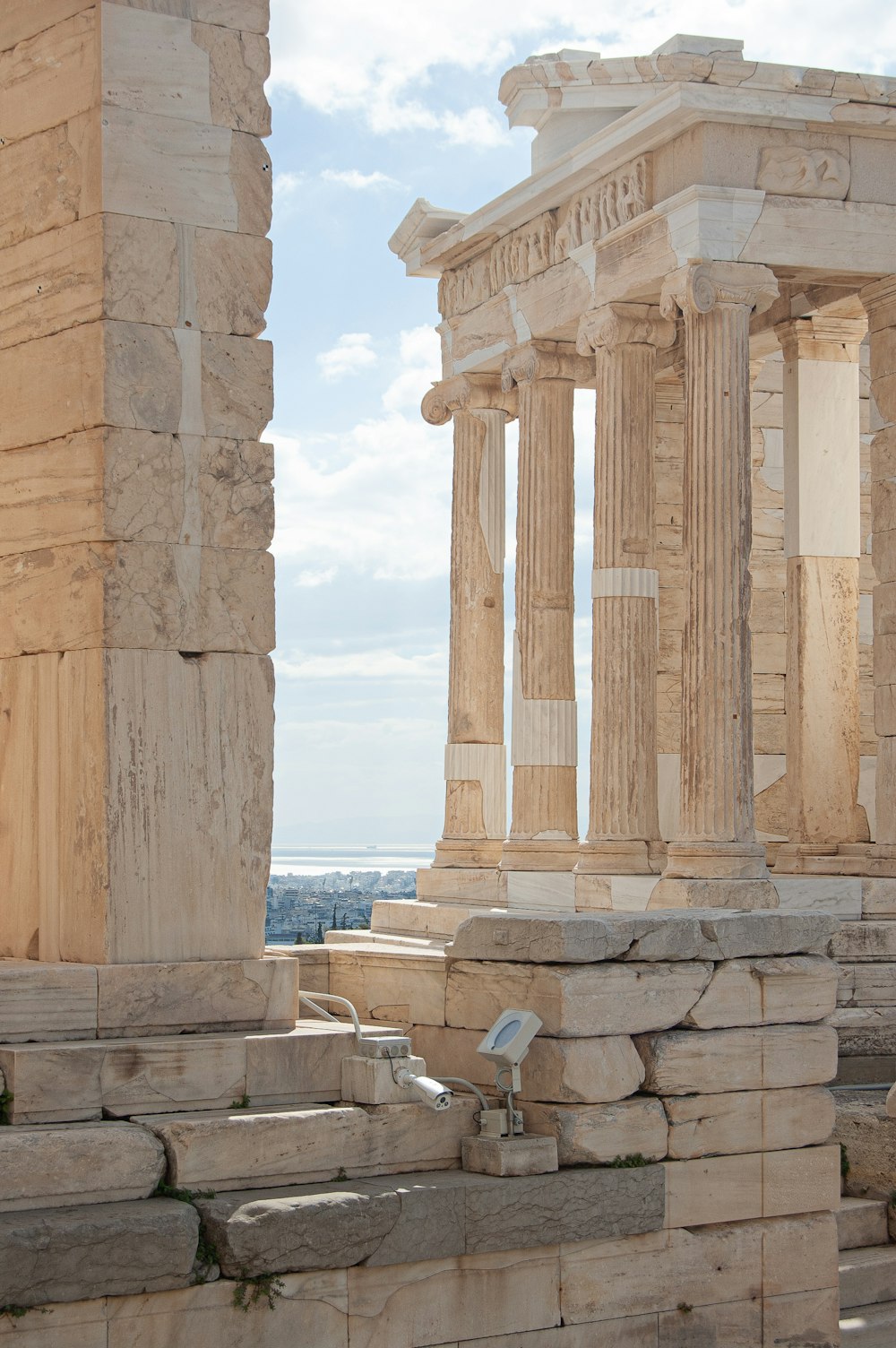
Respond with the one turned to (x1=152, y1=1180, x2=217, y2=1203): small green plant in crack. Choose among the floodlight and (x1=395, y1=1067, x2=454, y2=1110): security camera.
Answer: the floodlight

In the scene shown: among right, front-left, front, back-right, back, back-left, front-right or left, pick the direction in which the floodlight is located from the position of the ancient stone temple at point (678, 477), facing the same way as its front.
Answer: front-left

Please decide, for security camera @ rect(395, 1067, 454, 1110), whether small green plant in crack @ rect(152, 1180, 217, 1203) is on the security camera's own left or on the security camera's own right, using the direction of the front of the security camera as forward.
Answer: on the security camera's own right

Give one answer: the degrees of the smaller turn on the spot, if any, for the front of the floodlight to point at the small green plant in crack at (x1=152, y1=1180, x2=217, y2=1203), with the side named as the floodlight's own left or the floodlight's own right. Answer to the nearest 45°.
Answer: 0° — it already faces it

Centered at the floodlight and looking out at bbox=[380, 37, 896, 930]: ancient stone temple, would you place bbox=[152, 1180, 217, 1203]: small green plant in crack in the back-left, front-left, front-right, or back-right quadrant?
back-left

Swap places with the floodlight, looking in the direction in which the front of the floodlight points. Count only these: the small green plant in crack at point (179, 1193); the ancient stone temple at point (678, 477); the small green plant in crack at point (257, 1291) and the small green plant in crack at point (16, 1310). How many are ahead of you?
3

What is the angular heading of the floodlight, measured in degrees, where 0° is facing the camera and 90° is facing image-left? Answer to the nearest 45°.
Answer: approximately 45°

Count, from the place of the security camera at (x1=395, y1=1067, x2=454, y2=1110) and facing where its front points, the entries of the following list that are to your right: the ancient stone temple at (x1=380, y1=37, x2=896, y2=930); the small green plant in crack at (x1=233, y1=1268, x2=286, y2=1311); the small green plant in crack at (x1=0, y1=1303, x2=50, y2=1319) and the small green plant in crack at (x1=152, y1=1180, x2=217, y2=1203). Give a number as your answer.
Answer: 3

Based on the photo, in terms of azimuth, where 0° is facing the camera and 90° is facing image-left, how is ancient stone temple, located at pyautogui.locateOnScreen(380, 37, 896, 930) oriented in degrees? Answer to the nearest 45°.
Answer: approximately 45°

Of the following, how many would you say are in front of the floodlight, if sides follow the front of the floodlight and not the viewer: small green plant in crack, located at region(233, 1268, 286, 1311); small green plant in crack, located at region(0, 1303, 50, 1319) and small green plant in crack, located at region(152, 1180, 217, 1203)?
3
